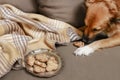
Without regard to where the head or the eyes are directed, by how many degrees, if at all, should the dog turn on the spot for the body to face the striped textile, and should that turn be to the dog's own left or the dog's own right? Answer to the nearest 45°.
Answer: approximately 45° to the dog's own right

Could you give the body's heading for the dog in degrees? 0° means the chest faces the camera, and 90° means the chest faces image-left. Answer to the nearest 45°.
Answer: approximately 45°

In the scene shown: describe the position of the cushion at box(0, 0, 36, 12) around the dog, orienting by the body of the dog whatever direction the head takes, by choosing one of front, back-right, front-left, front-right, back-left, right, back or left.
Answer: front-right
